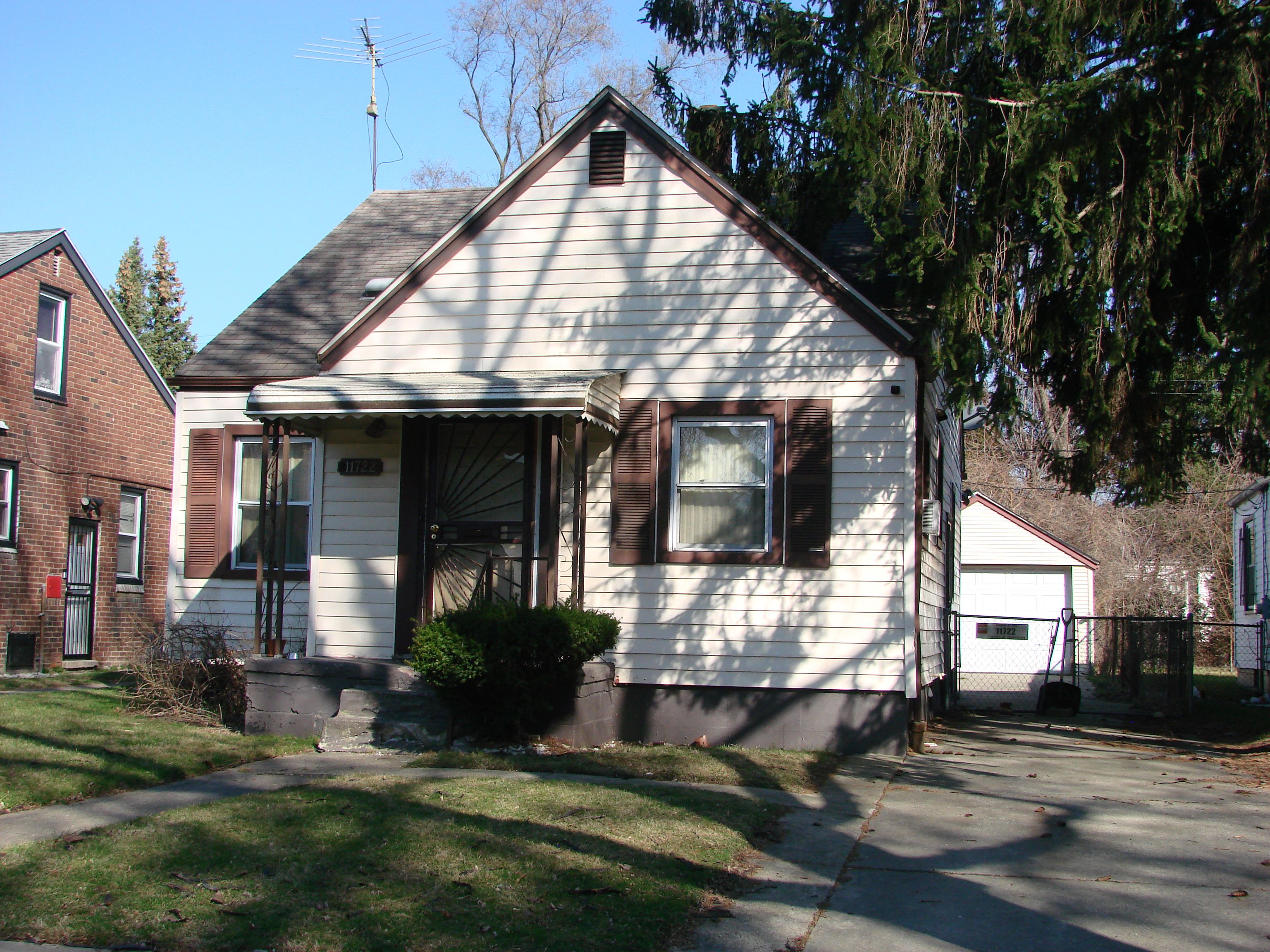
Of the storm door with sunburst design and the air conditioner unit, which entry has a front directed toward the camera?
the storm door with sunburst design

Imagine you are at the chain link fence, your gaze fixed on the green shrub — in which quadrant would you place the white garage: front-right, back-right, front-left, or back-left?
back-right

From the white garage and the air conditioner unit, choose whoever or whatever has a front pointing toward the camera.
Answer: the white garage

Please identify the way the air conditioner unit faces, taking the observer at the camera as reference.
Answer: facing to the right of the viewer

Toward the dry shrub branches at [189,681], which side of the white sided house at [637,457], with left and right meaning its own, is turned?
right

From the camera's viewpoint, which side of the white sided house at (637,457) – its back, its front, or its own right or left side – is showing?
front

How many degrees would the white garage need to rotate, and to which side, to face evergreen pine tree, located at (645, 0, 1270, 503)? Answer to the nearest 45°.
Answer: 0° — it already faces it

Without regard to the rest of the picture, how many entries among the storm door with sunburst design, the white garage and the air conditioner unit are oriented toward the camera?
2

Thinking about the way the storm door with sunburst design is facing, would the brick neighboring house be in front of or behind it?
behind

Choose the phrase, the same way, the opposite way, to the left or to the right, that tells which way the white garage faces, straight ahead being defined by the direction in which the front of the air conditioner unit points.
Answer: to the right

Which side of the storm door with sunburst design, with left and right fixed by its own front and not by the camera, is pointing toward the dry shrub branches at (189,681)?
right

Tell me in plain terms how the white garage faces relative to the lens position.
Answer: facing the viewer

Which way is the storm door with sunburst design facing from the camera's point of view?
toward the camera

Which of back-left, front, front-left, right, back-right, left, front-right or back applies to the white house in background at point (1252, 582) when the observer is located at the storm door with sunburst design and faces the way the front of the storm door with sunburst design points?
back-left
